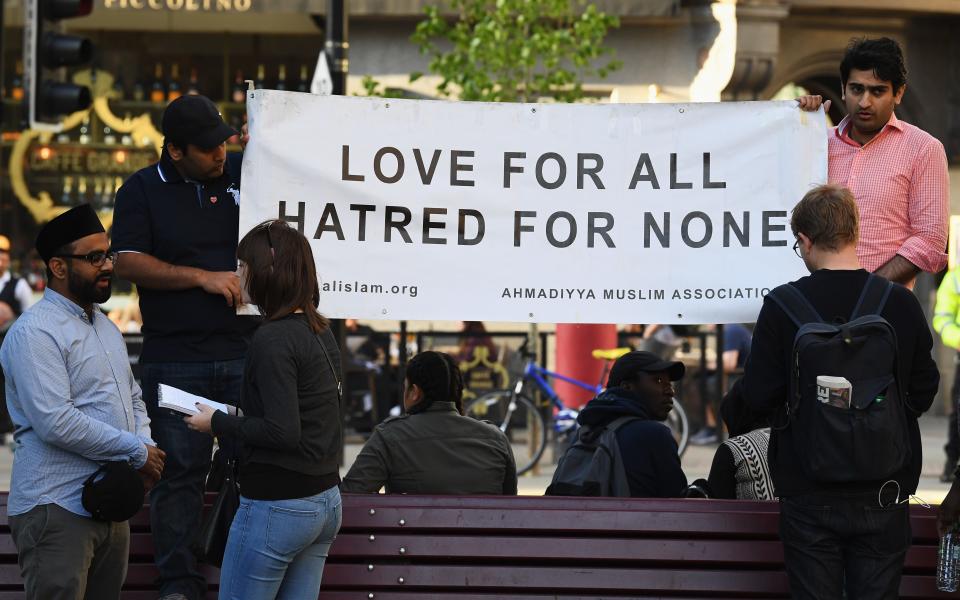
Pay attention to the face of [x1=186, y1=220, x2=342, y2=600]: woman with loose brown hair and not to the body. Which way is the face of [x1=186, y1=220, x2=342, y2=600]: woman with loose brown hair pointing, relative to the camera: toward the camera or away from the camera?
away from the camera

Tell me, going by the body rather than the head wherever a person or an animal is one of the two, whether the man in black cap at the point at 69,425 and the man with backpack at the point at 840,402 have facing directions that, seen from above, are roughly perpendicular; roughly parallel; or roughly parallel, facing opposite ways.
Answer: roughly perpendicular

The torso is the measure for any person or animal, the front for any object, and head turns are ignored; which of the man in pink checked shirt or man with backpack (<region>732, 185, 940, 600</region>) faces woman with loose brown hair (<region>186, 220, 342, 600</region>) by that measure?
the man in pink checked shirt

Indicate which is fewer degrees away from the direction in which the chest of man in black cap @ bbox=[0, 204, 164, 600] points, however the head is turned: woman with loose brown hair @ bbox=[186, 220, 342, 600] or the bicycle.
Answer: the woman with loose brown hair

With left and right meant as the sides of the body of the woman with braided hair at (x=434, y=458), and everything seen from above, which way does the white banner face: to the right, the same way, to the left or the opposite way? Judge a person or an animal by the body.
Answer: the opposite way

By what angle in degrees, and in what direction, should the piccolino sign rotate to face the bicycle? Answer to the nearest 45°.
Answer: approximately 45° to its left

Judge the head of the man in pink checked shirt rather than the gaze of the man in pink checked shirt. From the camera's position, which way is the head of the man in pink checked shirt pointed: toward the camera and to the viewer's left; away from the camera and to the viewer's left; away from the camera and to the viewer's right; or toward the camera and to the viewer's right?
toward the camera and to the viewer's left

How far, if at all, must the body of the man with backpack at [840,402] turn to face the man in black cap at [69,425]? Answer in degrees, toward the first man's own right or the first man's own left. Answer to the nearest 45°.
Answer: approximately 90° to the first man's own left

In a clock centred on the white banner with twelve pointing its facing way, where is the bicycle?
The bicycle is roughly at 6 o'clock from the white banner.

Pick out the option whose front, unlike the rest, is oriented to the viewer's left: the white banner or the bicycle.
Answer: the bicycle

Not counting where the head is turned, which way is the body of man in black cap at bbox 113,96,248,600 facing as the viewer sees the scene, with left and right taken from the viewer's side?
facing the viewer and to the right of the viewer

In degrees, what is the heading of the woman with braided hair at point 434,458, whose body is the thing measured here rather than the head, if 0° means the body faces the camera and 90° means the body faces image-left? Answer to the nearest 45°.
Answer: approximately 180°

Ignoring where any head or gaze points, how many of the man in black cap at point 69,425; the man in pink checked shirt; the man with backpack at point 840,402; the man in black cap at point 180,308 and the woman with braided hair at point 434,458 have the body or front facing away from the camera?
2

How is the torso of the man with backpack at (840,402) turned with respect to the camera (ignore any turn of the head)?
away from the camera
